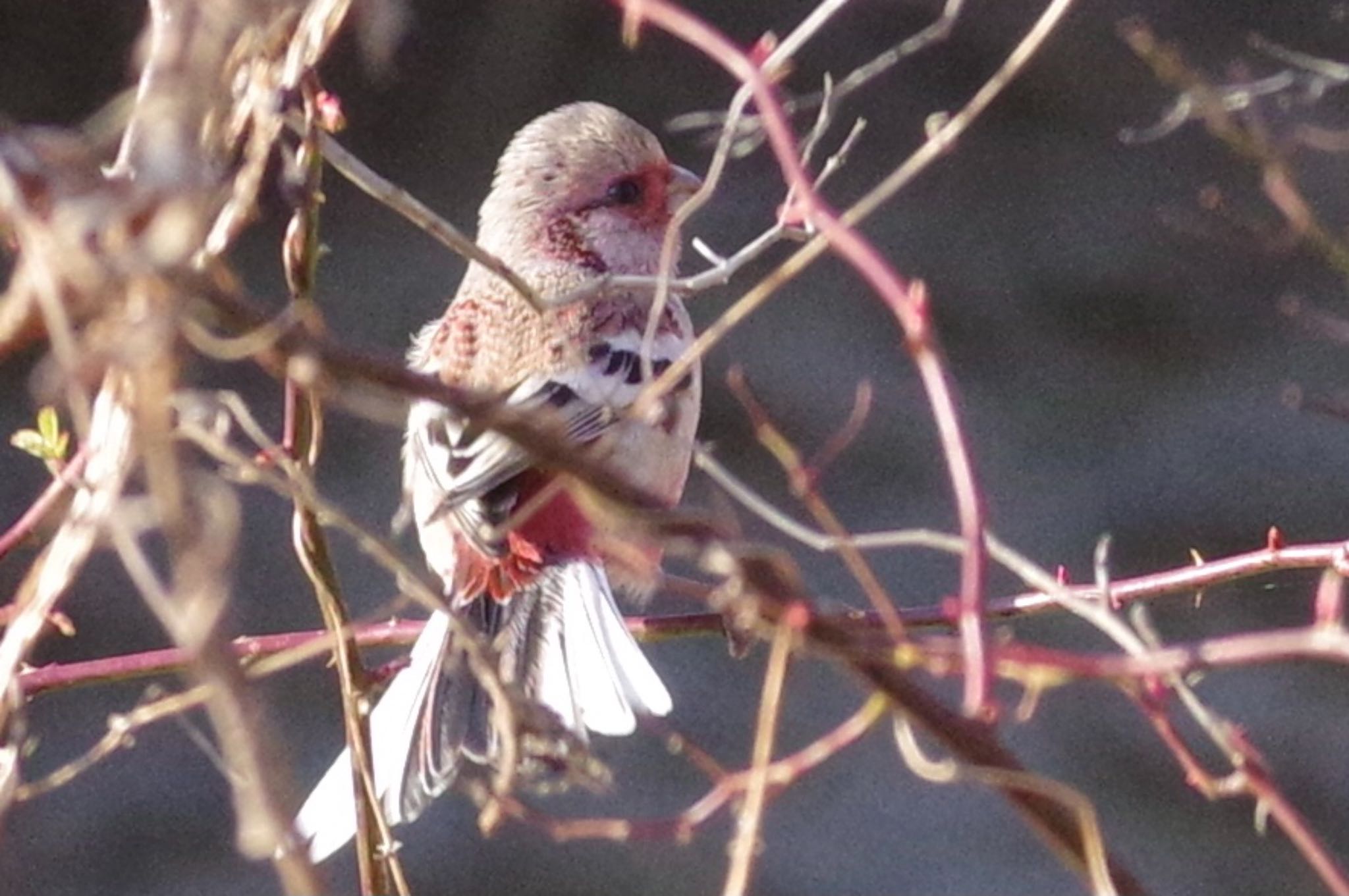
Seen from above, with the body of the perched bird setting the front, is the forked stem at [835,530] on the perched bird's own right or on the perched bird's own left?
on the perched bird's own right

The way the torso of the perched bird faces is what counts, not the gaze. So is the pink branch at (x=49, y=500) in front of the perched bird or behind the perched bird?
behind

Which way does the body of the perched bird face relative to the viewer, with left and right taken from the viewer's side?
facing away from the viewer and to the right of the viewer

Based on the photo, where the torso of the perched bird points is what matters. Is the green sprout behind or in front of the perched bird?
behind

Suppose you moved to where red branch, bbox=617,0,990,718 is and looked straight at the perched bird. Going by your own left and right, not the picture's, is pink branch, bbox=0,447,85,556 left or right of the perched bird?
left
